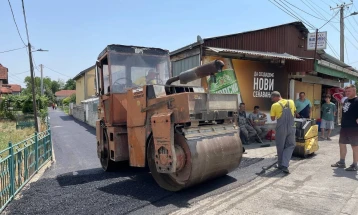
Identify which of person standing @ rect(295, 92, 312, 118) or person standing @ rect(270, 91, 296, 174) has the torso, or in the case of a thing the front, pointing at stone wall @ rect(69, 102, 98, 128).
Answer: person standing @ rect(270, 91, 296, 174)

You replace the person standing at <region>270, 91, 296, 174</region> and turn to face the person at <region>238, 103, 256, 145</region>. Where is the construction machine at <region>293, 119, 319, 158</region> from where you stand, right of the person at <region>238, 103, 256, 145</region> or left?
right

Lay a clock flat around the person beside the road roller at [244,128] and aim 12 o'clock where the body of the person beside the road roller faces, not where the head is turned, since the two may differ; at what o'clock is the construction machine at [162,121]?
The construction machine is roughly at 2 o'clock from the person beside the road roller.

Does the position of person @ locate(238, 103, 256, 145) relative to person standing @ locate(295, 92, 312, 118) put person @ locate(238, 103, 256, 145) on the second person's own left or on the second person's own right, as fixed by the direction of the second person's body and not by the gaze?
on the second person's own right

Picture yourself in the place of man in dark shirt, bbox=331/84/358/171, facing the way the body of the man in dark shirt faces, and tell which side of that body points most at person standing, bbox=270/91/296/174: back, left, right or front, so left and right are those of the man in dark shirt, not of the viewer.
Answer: front

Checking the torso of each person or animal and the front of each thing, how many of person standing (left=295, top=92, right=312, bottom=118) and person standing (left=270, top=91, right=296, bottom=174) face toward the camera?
1

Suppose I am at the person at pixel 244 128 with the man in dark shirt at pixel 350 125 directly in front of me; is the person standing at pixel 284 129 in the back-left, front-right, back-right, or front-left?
front-right

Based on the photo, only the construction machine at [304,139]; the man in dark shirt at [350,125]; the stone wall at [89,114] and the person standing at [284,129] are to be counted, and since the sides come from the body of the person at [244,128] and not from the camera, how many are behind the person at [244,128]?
1

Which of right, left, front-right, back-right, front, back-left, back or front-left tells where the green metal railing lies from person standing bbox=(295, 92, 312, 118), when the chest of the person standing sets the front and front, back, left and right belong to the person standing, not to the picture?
front-right

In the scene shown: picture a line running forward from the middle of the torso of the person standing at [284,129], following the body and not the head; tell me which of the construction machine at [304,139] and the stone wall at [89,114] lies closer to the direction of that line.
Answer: the stone wall

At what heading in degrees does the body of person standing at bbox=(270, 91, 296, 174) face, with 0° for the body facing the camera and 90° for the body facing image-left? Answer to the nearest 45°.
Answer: approximately 135°

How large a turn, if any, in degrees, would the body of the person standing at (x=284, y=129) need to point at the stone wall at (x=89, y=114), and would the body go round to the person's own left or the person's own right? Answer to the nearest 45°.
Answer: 0° — they already face it

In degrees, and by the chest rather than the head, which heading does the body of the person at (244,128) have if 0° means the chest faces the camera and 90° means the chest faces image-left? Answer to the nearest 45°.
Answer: approximately 315°

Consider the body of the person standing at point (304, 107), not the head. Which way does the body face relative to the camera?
toward the camera

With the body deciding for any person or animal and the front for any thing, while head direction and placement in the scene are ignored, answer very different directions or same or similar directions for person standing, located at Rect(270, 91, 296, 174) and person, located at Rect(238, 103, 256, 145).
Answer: very different directions
